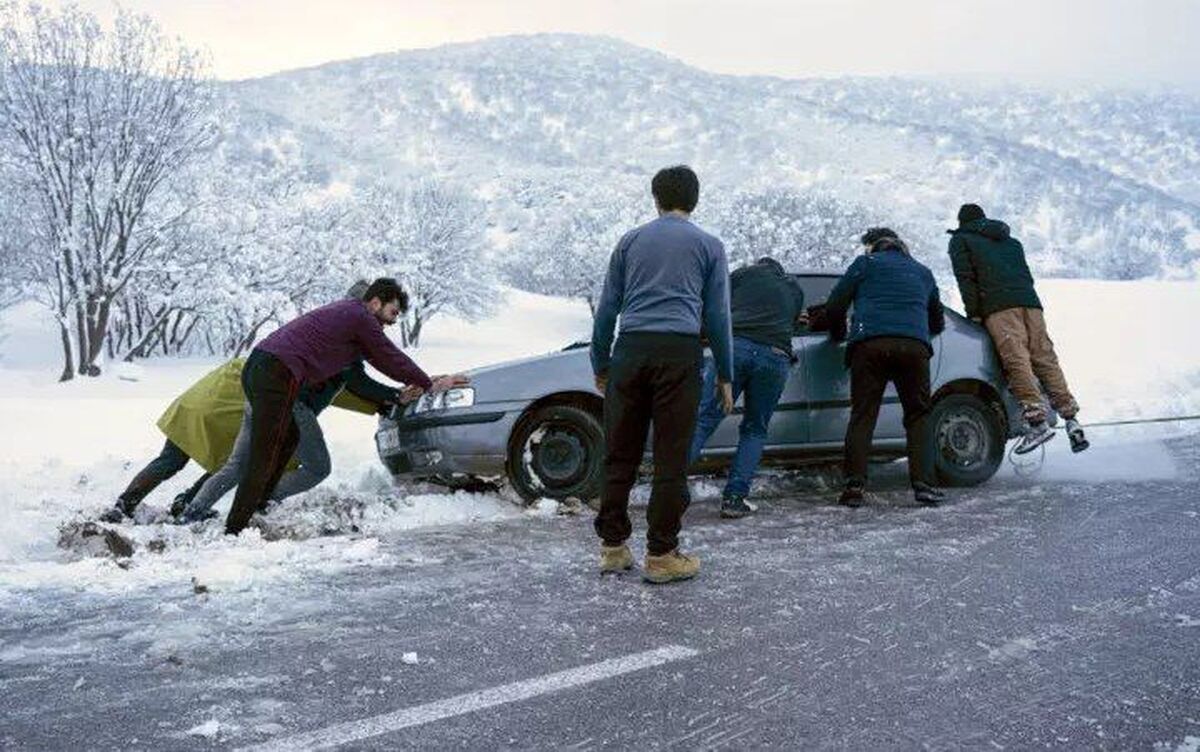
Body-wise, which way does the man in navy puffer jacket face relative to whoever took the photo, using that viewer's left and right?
facing away from the viewer

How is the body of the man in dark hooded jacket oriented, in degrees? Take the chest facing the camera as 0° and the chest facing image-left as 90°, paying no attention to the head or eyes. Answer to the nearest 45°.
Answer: approximately 135°

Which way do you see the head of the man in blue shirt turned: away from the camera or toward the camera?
away from the camera

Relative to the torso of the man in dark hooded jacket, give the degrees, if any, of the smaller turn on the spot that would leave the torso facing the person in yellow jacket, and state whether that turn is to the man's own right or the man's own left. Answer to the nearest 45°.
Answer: approximately 90° to the man's own left

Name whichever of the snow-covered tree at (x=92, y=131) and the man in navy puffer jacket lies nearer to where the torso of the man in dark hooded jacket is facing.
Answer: the snow-covered tree

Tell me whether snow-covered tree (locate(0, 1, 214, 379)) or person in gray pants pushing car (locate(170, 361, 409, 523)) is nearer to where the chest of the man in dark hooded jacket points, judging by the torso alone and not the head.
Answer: the snow-covered tree

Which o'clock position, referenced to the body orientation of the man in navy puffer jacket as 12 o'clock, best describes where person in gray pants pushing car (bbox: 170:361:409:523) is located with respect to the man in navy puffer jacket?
The person in gray pants pushing car is roughly at 8 o'clock from the man in navy puffer jacket.

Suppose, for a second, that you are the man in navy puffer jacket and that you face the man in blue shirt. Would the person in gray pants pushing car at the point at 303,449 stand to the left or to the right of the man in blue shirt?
right

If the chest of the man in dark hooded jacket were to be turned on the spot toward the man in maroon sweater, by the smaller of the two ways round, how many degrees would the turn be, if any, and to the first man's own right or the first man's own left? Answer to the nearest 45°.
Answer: approximately 90° to the first man's own left

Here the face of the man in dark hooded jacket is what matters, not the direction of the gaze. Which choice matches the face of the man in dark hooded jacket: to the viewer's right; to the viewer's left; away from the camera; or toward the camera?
away from the camera

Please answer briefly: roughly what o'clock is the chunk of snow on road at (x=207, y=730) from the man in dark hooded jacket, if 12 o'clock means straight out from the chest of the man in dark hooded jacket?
The chunk of snow on road is roughly at 8 o'clock from the man in dark hooded jacket.
